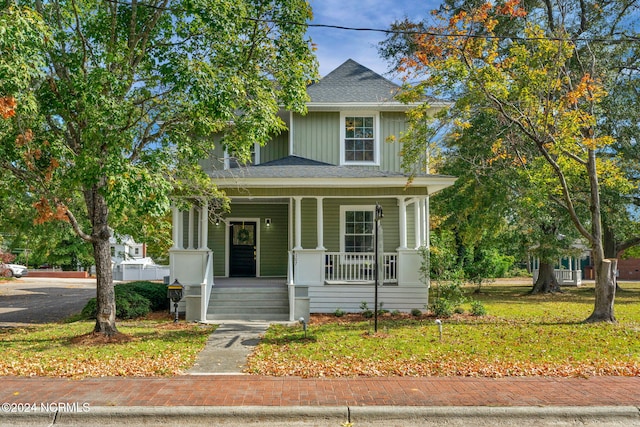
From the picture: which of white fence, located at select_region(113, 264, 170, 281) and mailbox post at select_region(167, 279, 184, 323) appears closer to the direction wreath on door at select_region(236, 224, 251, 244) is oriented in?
the mailbox post

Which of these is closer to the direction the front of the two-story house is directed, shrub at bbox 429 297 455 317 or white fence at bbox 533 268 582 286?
the shrub

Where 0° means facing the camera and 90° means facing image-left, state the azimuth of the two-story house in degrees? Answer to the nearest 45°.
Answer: approximately 0°

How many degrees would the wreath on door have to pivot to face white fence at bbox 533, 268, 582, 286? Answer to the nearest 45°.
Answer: approximately 135° to its left

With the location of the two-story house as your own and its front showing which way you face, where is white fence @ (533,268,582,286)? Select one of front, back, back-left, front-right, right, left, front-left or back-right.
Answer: back-left

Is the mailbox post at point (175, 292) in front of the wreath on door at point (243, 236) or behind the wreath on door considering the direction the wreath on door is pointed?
in front

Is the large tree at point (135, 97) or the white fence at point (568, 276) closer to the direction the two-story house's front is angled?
the large tree
